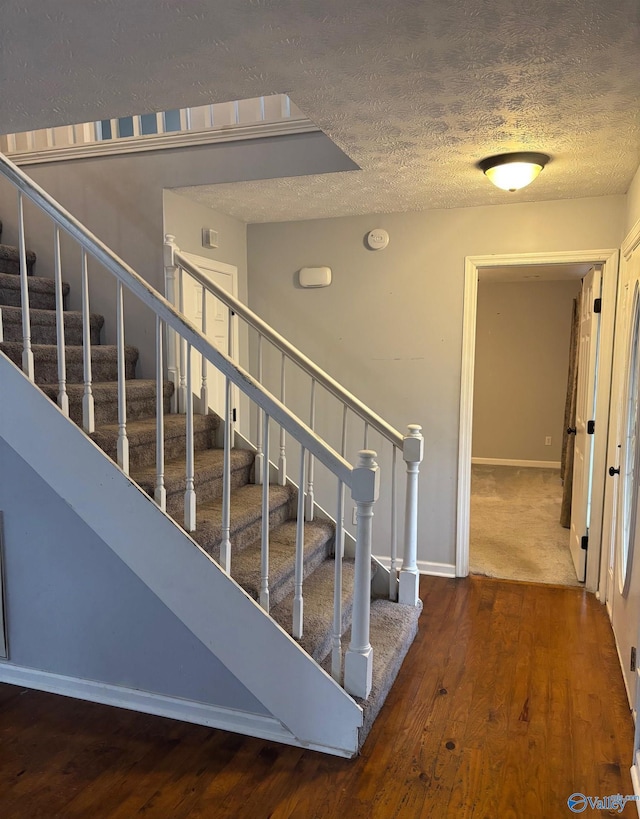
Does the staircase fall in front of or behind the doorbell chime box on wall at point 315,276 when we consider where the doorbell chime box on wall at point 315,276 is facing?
in front

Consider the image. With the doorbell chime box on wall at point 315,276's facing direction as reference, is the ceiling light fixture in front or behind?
in front

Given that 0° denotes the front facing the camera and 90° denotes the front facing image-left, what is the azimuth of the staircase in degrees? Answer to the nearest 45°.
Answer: approximately 315°

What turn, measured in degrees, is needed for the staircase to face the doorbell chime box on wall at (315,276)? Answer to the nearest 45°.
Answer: approximately 90° to its left

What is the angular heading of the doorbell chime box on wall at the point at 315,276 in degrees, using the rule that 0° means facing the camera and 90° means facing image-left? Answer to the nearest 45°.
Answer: approximately 0°
